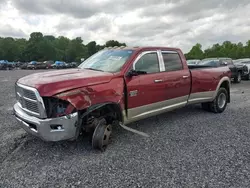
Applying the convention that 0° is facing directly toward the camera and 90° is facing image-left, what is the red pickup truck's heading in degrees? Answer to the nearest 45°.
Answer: approximately 45°

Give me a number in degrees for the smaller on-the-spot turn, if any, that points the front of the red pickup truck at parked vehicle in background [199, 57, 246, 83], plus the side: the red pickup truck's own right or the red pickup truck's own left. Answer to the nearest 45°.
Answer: approximately 180°
